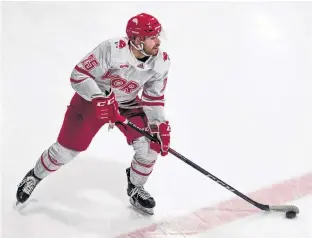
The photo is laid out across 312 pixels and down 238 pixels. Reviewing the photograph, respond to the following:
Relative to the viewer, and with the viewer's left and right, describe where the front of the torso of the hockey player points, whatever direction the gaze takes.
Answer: facing the viewer and to the right of the viewer
